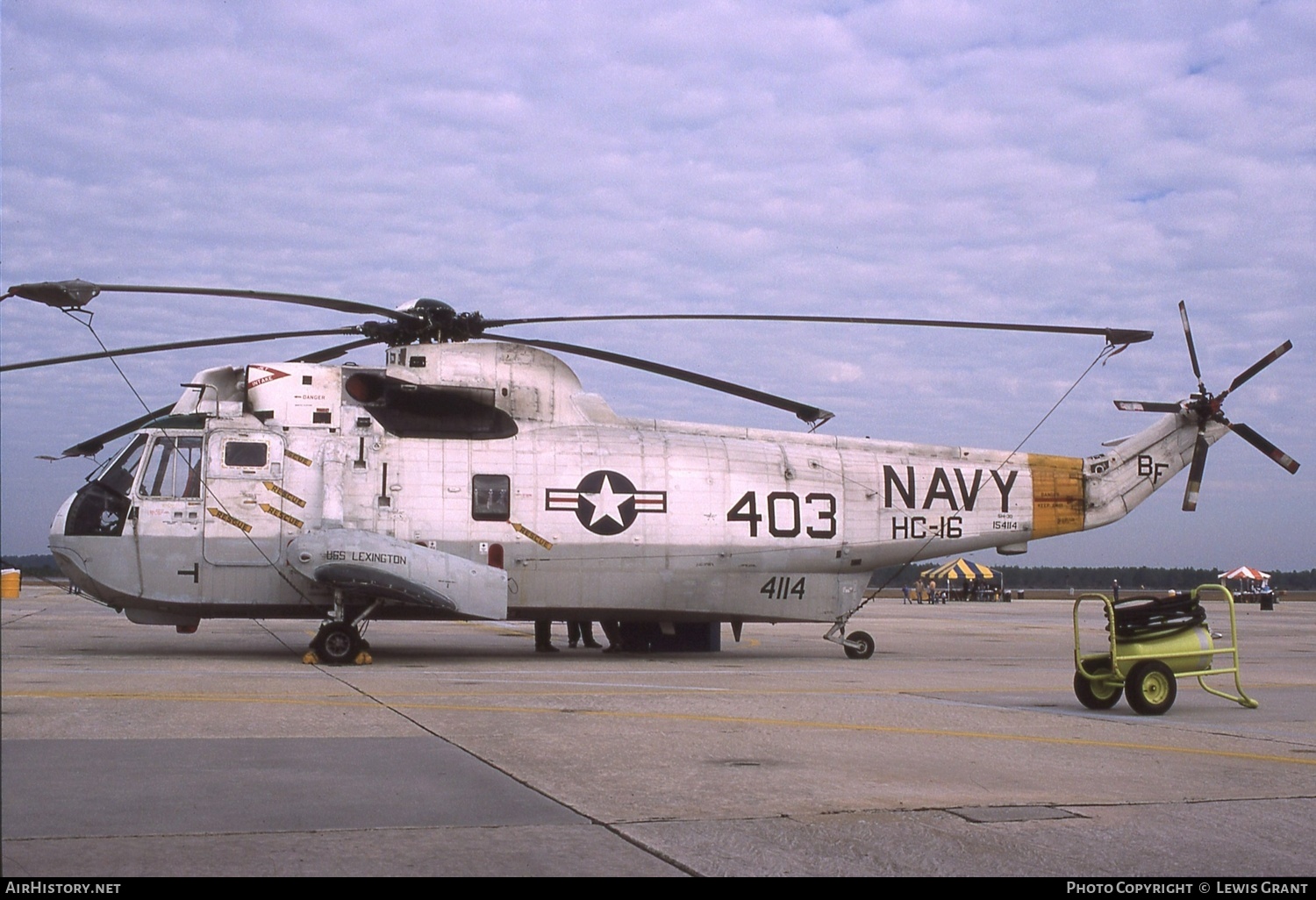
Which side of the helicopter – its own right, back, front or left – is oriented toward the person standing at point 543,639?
right

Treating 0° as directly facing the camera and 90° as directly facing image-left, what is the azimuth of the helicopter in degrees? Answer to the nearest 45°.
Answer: approximately 90°

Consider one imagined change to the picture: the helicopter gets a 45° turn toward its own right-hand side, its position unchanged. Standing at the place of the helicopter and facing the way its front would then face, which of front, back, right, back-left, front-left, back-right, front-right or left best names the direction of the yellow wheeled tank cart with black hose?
back

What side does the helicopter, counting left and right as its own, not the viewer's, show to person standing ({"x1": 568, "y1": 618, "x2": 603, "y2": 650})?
right
